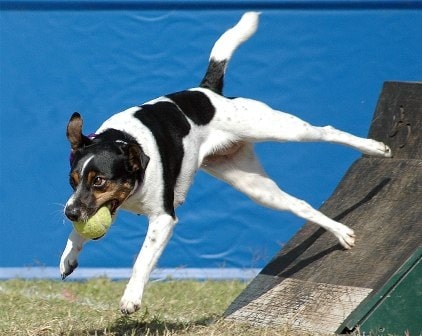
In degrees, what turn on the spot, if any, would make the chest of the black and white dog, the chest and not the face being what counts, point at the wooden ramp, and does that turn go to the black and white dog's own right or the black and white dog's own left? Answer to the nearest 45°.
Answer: approximately 135° to the black and white dog's own left

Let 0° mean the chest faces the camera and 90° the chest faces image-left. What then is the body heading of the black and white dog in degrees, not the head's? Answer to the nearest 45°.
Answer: approximately 45°
